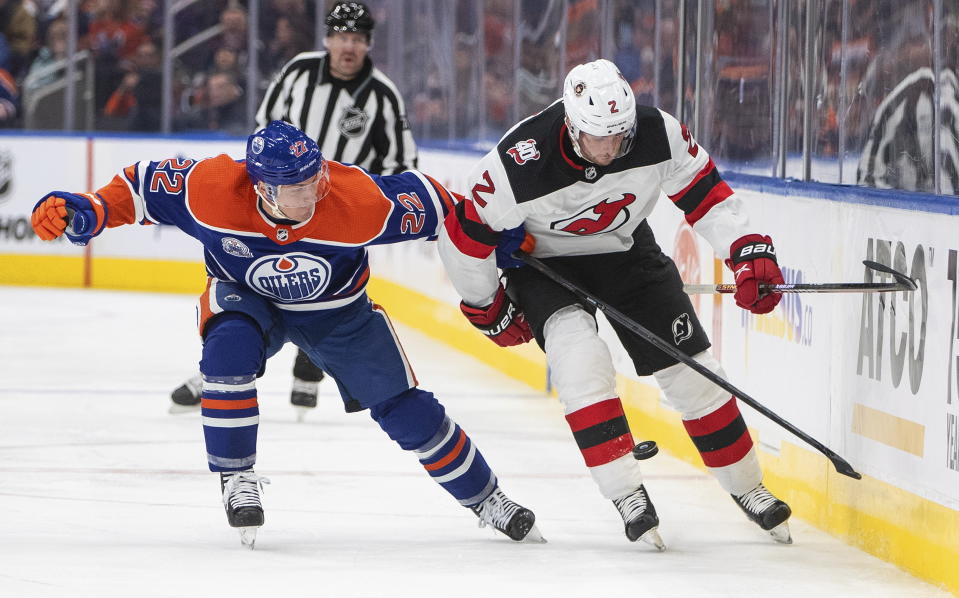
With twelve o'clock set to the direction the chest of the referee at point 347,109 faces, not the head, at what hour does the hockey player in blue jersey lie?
The hockey player in blue jersey is roughly at 12 o'clock from the referee.

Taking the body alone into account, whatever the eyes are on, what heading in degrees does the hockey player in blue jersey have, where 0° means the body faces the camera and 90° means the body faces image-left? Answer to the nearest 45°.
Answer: approximately 0°

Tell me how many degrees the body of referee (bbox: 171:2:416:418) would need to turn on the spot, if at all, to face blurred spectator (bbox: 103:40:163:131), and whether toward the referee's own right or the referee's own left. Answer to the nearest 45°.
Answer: approximately 180°

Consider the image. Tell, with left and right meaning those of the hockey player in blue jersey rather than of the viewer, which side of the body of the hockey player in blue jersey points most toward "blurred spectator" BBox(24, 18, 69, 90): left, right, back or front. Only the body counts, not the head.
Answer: back

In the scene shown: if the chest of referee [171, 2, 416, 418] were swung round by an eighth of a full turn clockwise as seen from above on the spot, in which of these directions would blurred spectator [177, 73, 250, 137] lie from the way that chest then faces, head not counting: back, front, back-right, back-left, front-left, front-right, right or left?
back-right

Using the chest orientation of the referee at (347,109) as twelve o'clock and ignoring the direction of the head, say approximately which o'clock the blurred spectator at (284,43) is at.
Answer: The blurred spectator is roughly at 6 o'clock from the referee.

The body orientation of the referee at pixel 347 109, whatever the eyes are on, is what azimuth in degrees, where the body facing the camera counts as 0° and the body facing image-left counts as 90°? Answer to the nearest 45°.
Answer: approximately 0°

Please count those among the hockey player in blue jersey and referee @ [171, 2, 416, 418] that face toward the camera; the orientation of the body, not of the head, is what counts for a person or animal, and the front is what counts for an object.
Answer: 2

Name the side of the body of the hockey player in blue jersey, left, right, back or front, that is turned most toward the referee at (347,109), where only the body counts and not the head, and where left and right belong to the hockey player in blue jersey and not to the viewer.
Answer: back
